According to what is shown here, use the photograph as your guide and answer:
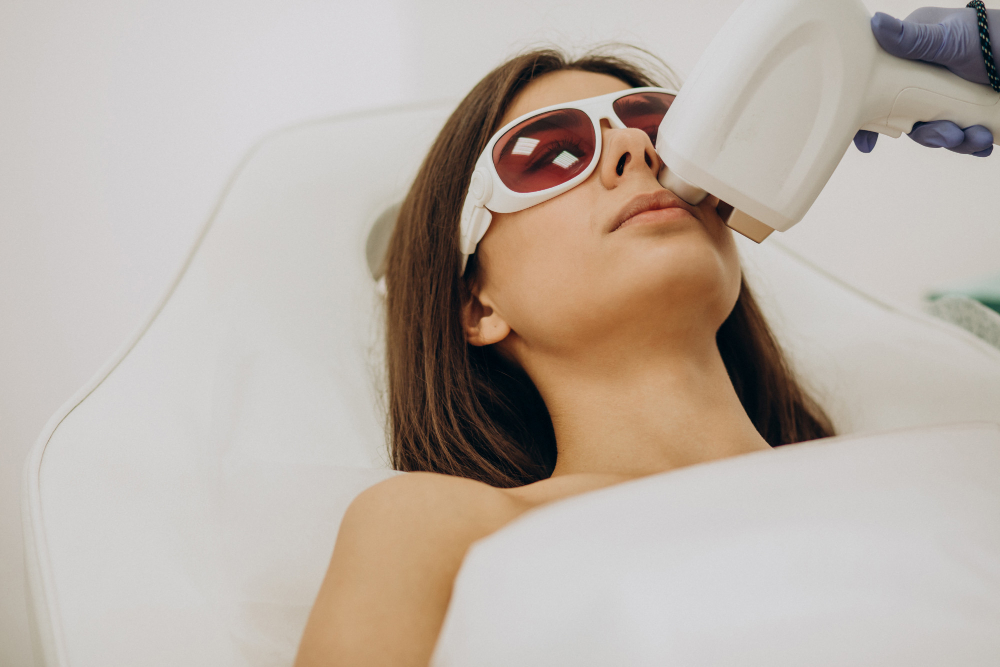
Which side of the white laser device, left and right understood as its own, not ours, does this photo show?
left
